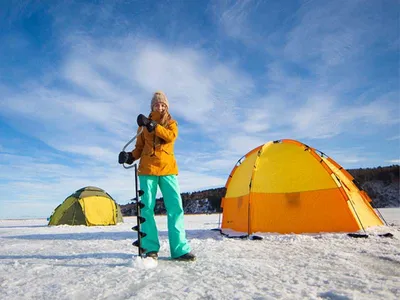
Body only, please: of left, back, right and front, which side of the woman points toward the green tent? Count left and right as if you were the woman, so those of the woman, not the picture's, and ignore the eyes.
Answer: back

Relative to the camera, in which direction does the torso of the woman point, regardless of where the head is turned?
toward the camera

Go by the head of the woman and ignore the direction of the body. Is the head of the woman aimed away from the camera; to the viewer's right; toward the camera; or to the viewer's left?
toward the camera

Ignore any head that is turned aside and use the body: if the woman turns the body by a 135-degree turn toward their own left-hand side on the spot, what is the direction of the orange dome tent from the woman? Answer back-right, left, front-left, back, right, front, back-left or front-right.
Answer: front
